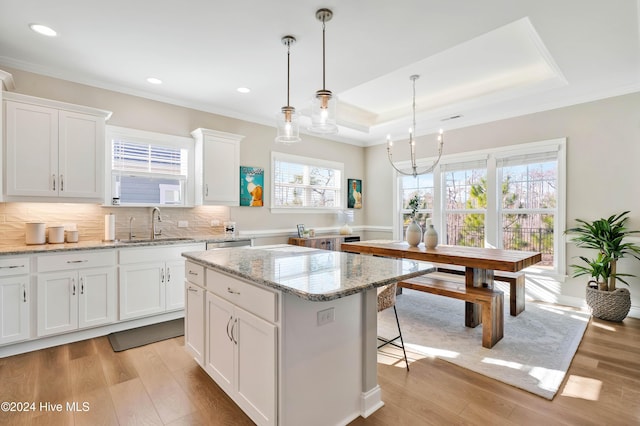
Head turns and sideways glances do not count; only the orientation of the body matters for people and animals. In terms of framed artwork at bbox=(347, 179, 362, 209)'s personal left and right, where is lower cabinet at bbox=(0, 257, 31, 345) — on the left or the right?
on its right

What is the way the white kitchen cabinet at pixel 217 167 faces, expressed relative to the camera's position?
facing the viewer and to the right of the viewer

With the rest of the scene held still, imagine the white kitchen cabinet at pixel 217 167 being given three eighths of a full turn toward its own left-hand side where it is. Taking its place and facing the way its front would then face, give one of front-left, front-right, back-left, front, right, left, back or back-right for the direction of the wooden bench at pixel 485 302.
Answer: back-right

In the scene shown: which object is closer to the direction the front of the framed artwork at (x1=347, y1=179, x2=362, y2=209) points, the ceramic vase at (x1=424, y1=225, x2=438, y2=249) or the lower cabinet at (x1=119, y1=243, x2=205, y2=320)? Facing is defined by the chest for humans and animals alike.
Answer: the ceramic vase

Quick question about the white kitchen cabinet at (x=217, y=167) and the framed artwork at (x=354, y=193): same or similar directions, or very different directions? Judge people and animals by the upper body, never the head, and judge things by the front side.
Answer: same or similar directions

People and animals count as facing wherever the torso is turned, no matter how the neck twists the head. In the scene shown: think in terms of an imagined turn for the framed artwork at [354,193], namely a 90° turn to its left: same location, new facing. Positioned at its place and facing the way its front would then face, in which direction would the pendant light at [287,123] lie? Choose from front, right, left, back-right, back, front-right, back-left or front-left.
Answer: back-right

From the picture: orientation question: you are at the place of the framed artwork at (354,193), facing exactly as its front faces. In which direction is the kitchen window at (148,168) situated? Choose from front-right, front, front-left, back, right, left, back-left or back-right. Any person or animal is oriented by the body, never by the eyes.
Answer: right

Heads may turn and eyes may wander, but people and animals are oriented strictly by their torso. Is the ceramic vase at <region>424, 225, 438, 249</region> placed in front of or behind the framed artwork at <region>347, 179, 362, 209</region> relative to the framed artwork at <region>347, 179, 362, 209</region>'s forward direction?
in front

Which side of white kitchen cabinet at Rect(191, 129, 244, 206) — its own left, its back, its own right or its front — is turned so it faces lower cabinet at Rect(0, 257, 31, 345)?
right

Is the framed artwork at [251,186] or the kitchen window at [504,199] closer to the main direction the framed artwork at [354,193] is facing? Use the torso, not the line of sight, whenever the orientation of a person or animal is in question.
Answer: the kitchen window

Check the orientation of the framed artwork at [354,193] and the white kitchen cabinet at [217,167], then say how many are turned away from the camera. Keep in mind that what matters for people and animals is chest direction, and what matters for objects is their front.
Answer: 0

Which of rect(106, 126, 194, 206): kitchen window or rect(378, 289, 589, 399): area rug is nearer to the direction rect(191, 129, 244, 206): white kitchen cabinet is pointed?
the area rug

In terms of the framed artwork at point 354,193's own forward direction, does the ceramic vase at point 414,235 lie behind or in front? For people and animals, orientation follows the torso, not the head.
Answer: in front

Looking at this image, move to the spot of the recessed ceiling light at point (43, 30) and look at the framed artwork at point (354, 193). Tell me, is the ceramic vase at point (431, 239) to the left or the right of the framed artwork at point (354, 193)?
right
